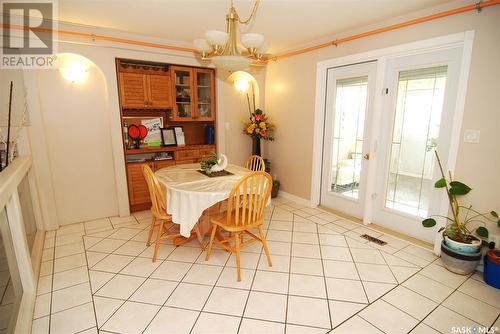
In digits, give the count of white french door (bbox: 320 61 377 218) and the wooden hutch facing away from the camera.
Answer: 0

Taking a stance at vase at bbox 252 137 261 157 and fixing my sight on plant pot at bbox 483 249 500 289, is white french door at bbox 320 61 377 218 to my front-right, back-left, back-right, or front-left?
front-left

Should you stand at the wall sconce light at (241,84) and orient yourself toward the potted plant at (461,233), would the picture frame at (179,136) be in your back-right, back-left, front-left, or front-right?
back-right

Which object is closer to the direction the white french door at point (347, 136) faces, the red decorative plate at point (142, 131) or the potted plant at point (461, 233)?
the red decorative plate

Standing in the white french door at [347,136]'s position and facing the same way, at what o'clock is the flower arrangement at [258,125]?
The flower arrangement is roughly at 2 o'clock from the white french door.

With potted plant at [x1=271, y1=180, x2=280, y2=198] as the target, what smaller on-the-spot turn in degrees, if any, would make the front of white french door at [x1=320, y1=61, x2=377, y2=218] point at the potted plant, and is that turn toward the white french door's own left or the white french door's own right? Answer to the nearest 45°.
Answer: approximately 45° to the white french door's own right

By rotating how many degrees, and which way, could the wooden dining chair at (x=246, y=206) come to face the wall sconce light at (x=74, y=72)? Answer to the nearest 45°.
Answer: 0° — it already faces it

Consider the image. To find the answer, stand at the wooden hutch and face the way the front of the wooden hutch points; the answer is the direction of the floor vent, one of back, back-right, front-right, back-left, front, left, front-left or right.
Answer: front

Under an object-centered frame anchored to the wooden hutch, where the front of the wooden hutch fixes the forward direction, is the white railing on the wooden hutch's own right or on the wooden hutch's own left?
on the wooden hutch's own right

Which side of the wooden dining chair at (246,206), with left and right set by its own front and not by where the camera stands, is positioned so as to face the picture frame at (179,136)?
front

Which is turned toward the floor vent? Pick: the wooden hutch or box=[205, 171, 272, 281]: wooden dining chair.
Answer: the wooden hutch

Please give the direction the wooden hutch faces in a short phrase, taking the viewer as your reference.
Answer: facing the viewer and to the right of the viewer

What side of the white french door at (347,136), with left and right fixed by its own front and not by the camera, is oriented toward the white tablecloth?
front

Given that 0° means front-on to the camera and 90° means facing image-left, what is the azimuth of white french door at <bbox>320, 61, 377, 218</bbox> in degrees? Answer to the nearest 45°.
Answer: approximately 45°

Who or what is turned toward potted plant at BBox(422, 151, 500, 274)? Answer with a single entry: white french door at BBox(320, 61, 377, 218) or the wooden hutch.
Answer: the wooden hutch

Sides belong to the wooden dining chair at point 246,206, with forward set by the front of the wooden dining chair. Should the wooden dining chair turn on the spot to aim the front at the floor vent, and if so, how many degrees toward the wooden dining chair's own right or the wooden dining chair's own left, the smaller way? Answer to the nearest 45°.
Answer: approximately 135° to the wooden dining chair's own right

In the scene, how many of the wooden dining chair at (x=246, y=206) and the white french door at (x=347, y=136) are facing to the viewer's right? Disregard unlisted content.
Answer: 0

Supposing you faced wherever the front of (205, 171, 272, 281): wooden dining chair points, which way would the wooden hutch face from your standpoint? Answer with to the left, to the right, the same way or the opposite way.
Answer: the opposite way

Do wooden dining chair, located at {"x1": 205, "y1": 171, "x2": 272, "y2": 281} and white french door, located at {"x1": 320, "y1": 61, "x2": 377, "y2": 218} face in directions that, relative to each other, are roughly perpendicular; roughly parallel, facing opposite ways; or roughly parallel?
roughly perpendicular

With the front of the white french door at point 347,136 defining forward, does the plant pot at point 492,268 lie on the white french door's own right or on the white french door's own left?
on the white french door's own left

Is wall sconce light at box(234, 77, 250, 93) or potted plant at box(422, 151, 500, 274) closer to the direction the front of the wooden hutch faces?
the potted plant

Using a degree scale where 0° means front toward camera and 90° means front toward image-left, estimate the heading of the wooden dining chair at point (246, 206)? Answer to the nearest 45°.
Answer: approximately 135°
